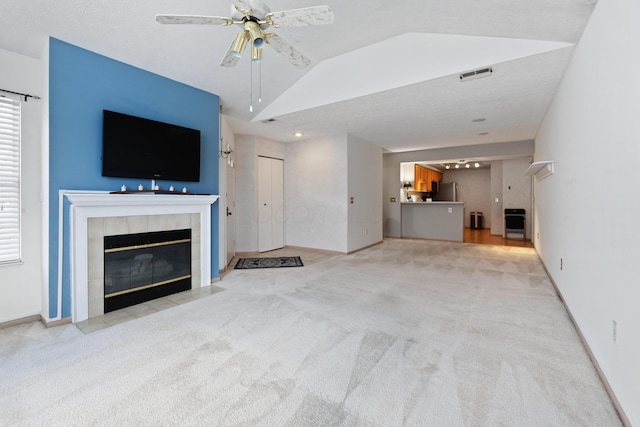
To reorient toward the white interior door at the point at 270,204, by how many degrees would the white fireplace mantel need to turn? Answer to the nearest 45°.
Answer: approximately 90° to its left

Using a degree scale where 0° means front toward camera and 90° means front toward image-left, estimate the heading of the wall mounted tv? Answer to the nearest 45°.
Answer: approximately 315°

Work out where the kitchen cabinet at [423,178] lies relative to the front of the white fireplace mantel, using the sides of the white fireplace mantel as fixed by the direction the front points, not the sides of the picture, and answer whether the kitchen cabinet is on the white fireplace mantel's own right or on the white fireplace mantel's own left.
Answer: on the white fireplace mantel's own left

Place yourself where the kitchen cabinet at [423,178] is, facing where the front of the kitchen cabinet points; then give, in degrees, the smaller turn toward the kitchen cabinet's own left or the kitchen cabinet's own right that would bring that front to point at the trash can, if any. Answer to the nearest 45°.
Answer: approximately 90° to the kitchen cabinet's own left

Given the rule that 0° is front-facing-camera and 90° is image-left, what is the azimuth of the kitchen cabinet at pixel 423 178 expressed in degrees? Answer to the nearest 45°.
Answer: approximately 315°

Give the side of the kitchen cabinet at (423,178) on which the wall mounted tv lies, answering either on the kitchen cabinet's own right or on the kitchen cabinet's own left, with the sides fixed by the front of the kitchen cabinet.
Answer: on the kitchen cabinet's own right

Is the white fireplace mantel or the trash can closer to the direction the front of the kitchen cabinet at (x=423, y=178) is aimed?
the white fireplace mantel
